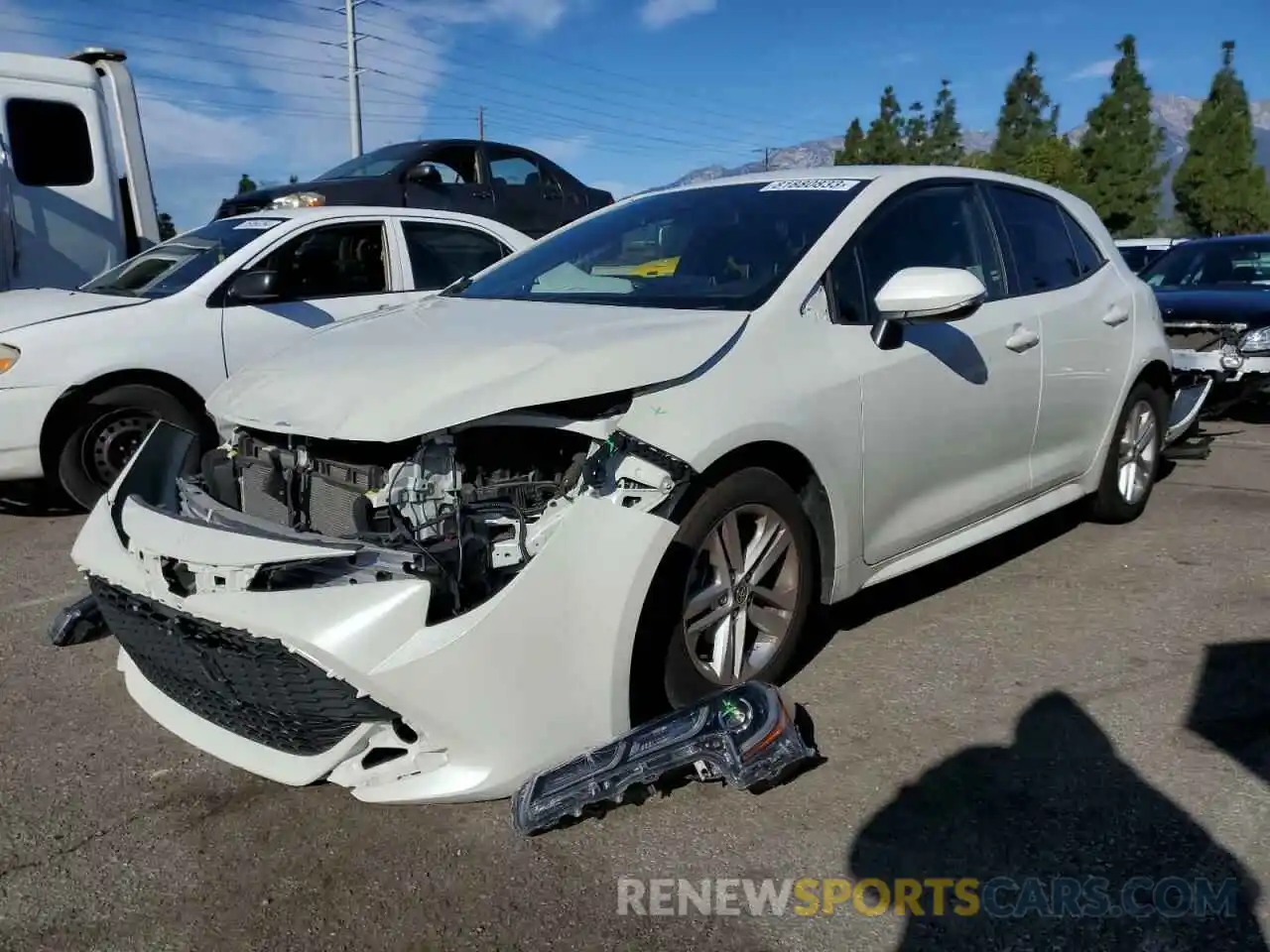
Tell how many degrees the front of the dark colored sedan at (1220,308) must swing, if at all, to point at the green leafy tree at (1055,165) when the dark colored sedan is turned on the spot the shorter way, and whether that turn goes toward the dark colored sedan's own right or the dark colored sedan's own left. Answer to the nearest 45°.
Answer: approximately 135° to the dark colored sedan's own right

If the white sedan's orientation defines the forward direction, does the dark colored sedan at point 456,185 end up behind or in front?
behind

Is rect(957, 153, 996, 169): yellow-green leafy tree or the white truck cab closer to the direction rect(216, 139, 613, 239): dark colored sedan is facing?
the white truck cab

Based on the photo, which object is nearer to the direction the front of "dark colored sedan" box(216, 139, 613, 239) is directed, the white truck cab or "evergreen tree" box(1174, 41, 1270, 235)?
the white truck cab

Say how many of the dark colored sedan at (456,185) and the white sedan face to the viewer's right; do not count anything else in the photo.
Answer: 0

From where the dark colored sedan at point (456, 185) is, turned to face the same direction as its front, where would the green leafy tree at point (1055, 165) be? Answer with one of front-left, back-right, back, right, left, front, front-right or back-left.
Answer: back

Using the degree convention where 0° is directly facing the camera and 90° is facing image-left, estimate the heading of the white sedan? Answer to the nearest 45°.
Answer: approximately 45°

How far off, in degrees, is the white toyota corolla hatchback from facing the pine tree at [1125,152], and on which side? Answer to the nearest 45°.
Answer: approximately 180°

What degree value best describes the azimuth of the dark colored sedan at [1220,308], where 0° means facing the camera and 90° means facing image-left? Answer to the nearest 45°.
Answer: approximately 45°

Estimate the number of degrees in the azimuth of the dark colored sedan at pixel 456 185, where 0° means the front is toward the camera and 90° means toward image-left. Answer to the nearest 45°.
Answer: approximately 45°

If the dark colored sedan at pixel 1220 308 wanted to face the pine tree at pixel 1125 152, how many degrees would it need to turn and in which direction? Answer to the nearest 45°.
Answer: approximately 135° to its right
